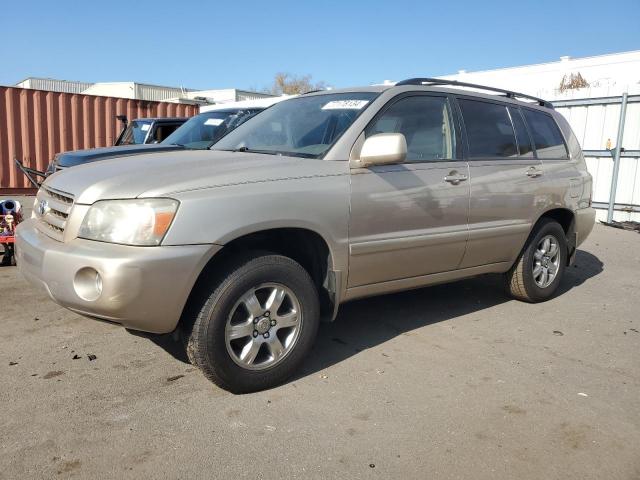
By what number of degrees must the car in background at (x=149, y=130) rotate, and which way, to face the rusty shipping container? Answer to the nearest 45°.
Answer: approximately 90° to its right

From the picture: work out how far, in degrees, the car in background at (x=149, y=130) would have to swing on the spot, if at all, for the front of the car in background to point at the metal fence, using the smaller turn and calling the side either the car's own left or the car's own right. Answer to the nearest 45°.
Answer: approximately 135° to the car's own left

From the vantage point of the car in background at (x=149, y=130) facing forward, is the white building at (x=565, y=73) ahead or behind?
behind

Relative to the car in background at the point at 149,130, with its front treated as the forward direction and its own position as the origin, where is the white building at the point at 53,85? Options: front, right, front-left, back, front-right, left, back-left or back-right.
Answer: back-right

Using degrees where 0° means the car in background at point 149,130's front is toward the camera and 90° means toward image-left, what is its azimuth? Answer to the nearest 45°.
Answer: approximately 45°
